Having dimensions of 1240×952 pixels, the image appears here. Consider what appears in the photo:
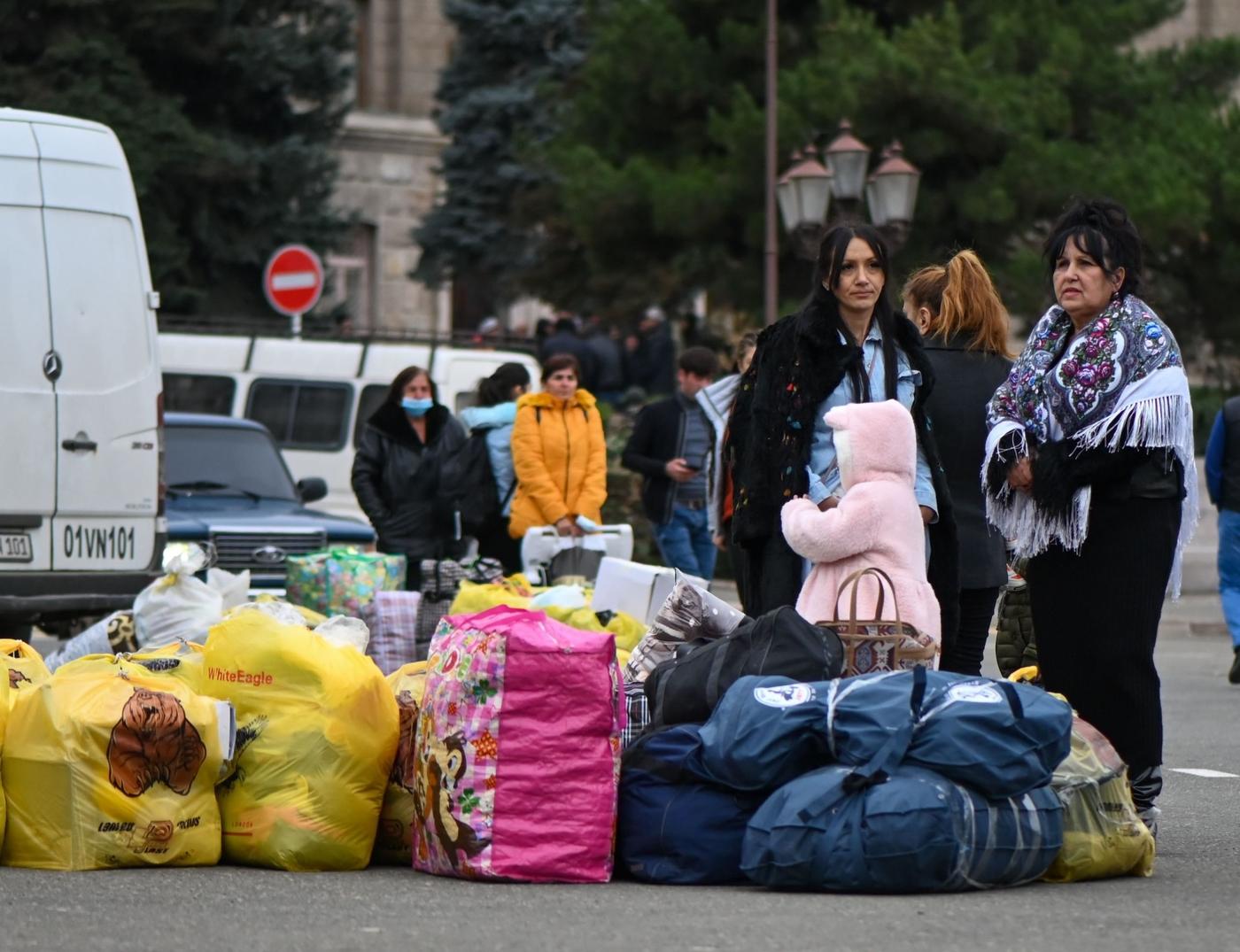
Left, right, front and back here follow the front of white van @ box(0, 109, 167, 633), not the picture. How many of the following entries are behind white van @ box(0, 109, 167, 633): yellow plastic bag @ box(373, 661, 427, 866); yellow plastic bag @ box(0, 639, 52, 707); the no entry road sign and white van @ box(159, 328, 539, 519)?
2

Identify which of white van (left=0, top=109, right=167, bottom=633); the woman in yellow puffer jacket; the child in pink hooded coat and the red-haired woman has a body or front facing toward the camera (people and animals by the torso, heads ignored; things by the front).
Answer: the woman in yellow puffer jacket

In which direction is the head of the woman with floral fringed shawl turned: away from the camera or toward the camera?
toward the camera

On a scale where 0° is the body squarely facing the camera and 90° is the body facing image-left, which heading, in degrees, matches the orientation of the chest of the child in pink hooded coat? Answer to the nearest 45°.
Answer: approximately 135°

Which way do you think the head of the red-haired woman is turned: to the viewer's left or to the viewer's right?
to the viewer's left

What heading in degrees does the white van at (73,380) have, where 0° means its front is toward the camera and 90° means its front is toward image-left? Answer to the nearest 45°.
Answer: approximately 180°

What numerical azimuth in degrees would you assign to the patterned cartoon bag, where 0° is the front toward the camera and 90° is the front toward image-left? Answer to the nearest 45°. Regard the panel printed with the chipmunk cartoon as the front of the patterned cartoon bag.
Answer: approximately 45°

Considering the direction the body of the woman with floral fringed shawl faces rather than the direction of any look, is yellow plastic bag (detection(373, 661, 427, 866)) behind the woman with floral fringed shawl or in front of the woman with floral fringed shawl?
in front

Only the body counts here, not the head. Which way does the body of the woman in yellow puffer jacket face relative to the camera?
toward the camera

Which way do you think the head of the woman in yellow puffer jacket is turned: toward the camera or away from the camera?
toward the camera

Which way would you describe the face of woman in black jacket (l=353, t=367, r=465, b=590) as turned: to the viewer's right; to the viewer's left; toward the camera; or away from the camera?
toward the camera

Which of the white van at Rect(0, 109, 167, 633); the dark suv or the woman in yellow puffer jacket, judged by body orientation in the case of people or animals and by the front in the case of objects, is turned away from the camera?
the white van

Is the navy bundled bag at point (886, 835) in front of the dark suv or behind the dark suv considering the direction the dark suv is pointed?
in front
